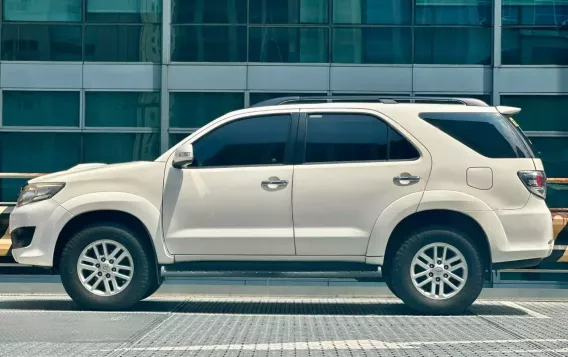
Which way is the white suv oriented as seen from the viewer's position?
to the viewer's left
